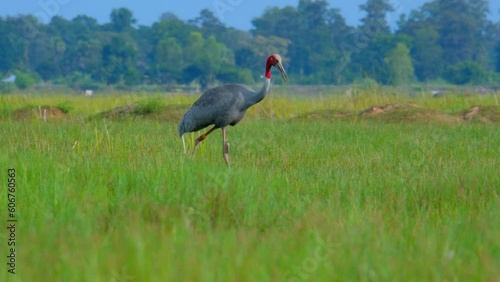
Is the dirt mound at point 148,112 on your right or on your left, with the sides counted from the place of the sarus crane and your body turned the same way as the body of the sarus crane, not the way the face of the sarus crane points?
on your left

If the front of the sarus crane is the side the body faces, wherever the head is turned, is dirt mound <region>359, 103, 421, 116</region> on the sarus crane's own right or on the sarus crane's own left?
on the sarus crane's own left

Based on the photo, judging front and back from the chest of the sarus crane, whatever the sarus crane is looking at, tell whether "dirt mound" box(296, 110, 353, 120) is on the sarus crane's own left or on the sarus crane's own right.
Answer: on the sarus crane's own left

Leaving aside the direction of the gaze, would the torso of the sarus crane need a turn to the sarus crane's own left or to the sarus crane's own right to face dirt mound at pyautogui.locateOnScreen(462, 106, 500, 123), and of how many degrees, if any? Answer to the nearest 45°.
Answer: approximately 45° to the sarus crane's own left

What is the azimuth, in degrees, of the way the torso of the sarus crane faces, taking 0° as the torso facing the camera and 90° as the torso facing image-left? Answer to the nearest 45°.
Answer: approximately 270°
